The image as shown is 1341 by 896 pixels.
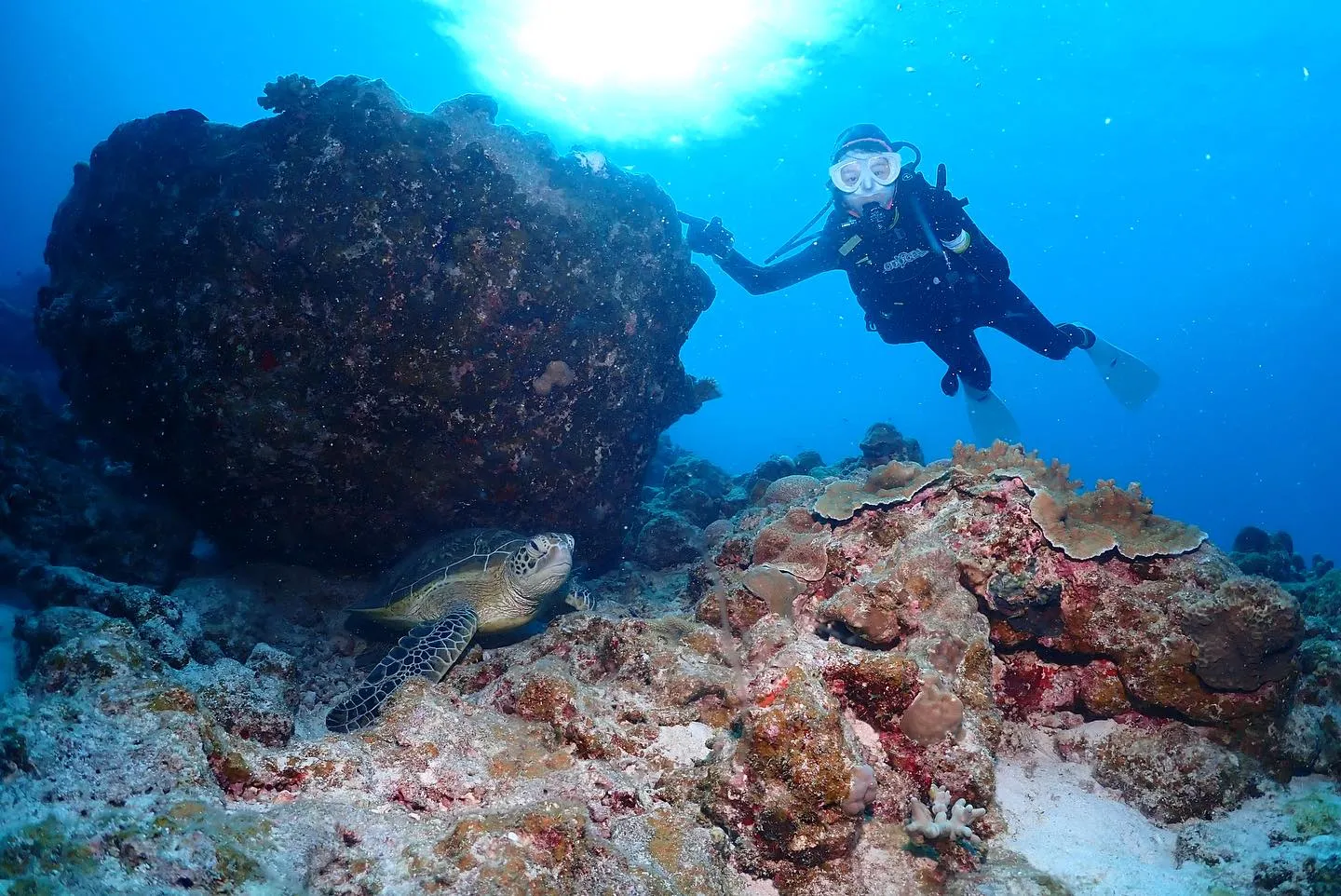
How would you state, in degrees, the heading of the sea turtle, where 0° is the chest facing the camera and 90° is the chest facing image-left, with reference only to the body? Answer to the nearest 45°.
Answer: approximately 315°

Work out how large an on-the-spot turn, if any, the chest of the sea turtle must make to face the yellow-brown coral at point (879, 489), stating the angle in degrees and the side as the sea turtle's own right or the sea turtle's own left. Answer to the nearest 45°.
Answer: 0° — it already faces it
